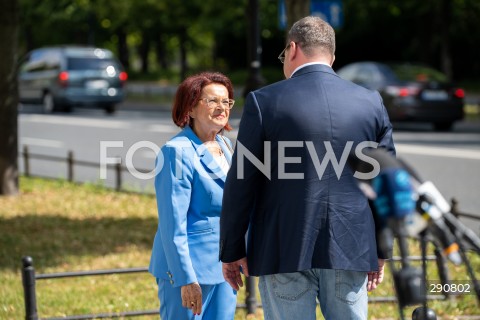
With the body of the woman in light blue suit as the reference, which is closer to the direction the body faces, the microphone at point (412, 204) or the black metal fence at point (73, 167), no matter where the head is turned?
the microphone

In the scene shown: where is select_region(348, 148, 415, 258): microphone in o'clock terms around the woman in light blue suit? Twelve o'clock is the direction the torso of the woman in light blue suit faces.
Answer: The microphone is roughly at 1 o'clock from the woman in light blue suit.

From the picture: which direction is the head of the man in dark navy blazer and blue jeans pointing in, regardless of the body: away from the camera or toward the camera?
away from the camera

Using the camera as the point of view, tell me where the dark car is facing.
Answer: facing away from the viewer and to the left of the viewer

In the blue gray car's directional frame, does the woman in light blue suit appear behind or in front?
behind

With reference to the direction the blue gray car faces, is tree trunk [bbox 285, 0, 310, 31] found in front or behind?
behind

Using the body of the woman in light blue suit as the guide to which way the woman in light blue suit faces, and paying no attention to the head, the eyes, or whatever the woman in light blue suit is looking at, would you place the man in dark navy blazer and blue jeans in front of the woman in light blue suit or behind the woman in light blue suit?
in front

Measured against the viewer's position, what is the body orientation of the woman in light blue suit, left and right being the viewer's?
facing the viewer and to the right of the viewer

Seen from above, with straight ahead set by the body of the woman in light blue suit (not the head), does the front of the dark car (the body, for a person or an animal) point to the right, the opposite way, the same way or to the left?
the opposite way

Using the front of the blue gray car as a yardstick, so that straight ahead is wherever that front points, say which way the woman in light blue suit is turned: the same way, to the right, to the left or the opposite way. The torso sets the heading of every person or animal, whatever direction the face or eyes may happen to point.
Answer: the opposite way

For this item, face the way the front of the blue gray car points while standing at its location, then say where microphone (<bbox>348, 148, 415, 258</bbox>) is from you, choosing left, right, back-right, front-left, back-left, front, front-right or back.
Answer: back-left
